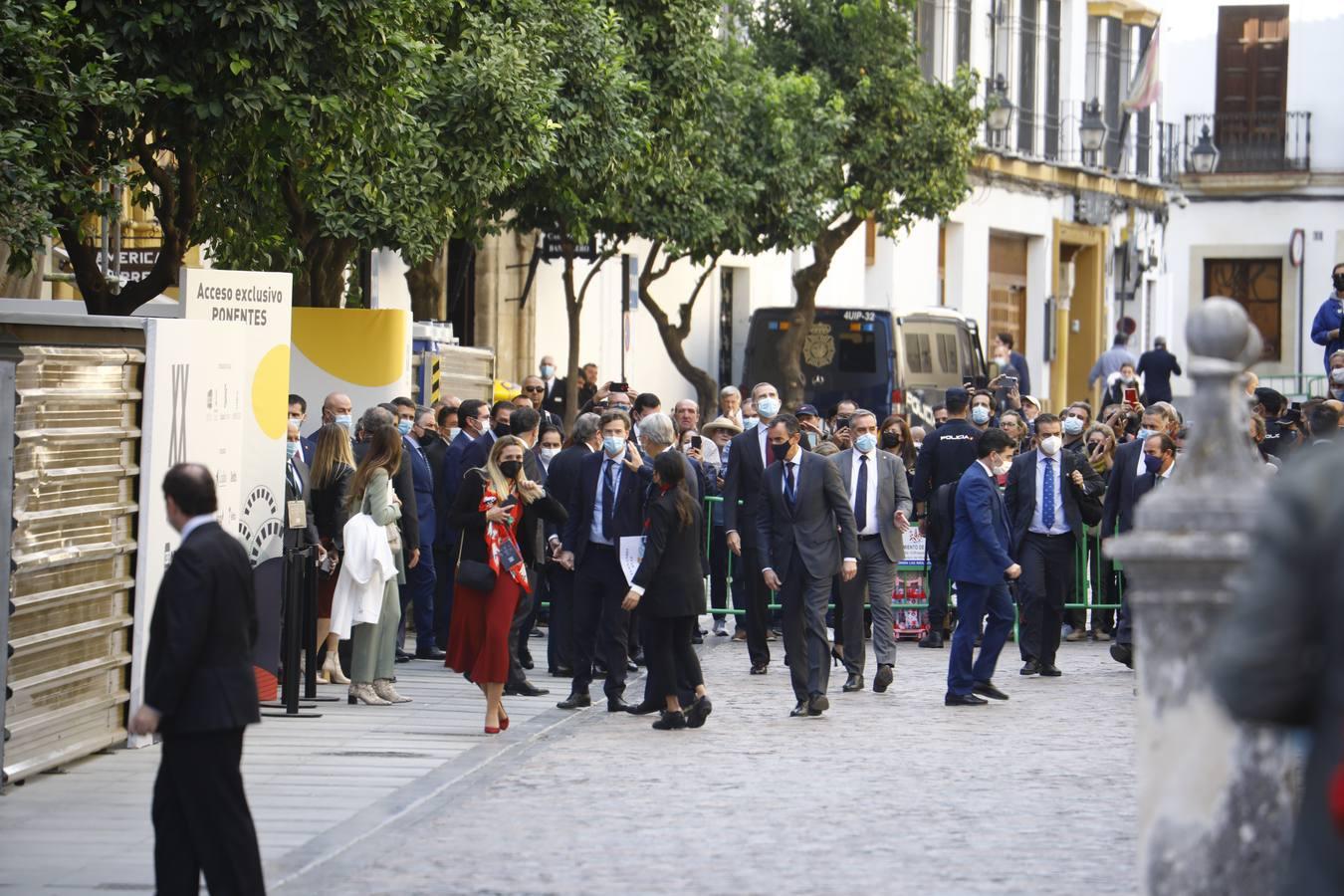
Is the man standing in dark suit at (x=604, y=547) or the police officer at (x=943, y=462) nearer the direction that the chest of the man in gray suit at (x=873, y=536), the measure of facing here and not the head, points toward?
the man standing in dark suit

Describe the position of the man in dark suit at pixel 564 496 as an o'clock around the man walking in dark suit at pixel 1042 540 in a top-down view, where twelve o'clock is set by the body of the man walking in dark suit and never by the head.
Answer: The man in dark suit is roughly at 2 o'clock from the man walking in dark suit.

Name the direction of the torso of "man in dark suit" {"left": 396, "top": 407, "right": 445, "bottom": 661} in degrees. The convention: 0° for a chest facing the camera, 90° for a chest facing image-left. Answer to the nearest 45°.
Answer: approximately 270°

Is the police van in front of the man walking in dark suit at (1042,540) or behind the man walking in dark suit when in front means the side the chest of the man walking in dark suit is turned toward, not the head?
behind

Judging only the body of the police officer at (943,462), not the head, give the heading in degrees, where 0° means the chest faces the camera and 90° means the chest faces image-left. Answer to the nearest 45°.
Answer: approximately 180°

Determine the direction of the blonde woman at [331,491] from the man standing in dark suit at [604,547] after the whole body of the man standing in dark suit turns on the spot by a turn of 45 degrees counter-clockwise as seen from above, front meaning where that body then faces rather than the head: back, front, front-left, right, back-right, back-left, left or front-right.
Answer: back-right

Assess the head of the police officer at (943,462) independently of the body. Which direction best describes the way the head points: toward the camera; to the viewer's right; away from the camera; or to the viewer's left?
away from the camera

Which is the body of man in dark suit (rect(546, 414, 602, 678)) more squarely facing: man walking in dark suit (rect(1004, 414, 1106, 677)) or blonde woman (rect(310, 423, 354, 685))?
the man walking in dark suit
